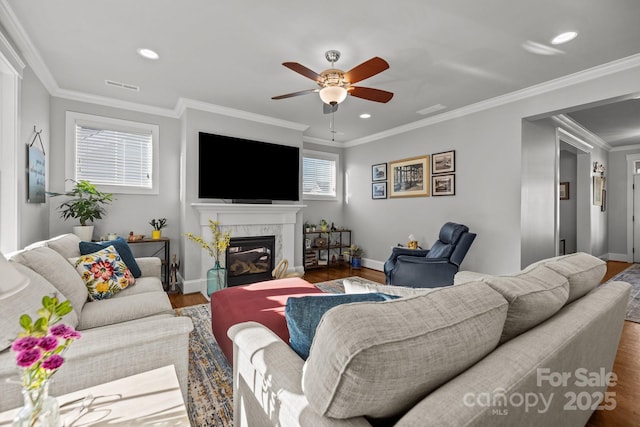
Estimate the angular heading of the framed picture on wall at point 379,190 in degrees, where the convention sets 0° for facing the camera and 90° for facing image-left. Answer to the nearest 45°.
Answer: approximately 45°

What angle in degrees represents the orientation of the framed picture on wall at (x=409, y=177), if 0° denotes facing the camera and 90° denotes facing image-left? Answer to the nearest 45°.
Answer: approximately 45°

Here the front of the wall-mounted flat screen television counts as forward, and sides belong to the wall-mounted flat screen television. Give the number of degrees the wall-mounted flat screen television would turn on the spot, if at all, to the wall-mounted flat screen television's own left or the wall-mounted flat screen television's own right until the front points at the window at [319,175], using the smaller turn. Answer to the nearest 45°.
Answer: approximately 90° to the wall-mounted flat screen television's own left

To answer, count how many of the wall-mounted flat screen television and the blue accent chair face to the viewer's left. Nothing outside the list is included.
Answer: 1

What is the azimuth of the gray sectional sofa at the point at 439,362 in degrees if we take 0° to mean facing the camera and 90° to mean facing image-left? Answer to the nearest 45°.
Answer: approximately 135°

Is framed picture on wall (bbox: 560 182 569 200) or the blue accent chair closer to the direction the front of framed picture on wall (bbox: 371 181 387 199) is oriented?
the blue accent chair
